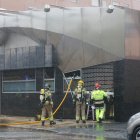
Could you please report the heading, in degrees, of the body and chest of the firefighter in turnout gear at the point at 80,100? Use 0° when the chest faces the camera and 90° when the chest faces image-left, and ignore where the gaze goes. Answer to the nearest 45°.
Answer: approximately 0°

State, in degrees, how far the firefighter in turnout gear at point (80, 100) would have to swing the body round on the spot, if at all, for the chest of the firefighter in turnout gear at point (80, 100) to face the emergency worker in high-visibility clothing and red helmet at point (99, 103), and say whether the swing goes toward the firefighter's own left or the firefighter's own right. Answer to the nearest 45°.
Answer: approximately 90° to the firefighter's own left
